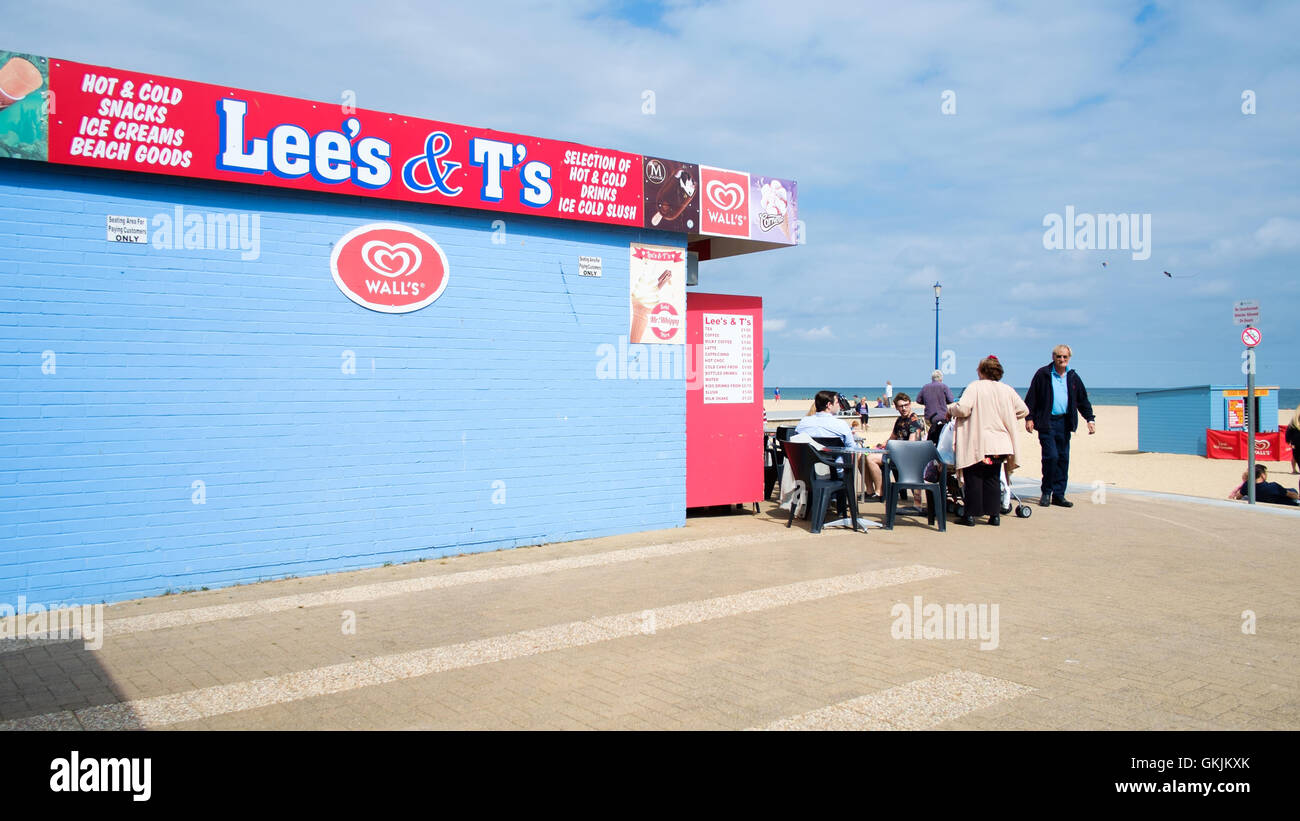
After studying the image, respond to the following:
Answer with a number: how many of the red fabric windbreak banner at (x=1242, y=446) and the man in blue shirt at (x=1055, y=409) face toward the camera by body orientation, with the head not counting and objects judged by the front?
2

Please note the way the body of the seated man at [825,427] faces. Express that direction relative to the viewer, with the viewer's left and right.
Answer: facing away from the viewer and to the right of the viewer

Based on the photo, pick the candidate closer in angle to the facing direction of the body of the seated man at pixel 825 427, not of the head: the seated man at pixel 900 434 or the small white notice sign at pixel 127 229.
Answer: the seated man

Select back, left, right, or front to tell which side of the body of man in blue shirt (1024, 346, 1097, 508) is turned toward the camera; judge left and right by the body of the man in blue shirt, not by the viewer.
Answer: front

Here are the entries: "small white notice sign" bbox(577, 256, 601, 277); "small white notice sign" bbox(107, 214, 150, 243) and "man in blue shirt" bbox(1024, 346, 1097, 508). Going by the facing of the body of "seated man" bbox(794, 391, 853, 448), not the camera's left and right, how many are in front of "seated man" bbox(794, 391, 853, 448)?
1

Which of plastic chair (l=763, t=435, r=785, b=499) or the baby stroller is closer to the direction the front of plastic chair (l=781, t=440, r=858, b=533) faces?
the baby stroller

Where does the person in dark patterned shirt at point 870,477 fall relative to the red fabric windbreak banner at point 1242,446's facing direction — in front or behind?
in front

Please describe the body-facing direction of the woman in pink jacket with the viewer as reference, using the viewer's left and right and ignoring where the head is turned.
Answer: facing away from the viewer

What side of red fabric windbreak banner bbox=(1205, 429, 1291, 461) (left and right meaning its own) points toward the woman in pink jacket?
front

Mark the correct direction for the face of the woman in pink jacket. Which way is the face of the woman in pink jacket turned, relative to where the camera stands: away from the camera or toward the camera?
away from the camera

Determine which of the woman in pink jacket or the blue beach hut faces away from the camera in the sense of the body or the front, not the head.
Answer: the woman in pink jacket

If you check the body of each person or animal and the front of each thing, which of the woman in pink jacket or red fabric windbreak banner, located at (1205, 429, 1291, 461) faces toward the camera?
the red fabric windbreak banner

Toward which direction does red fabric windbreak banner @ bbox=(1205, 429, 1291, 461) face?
toward the camera
